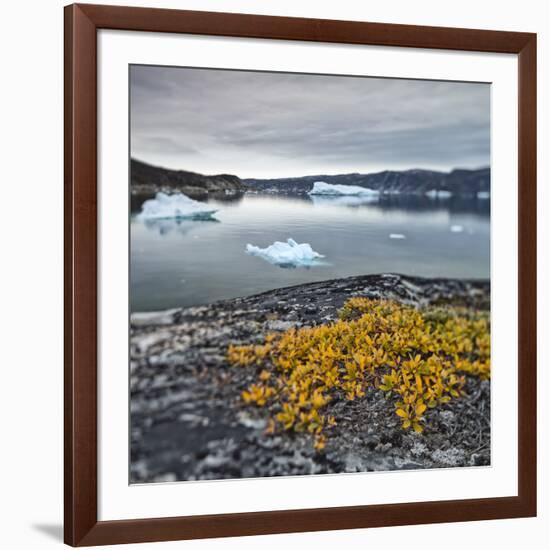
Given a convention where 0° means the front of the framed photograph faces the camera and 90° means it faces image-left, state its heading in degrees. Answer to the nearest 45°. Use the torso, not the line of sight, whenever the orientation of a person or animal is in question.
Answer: approximately 315°
